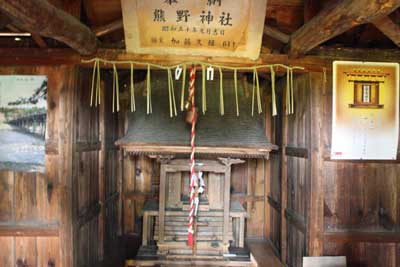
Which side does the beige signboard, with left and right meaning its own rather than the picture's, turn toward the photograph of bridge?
right

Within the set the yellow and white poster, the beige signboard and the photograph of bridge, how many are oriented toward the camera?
3

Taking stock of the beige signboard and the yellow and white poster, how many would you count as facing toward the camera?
2

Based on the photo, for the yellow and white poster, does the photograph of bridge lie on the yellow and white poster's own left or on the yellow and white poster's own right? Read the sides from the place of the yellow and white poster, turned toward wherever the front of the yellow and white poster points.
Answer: on the yellow and white poster's own right

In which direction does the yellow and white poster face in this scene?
toward the camera

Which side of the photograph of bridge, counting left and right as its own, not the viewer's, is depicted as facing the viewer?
front

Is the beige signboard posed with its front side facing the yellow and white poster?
no
